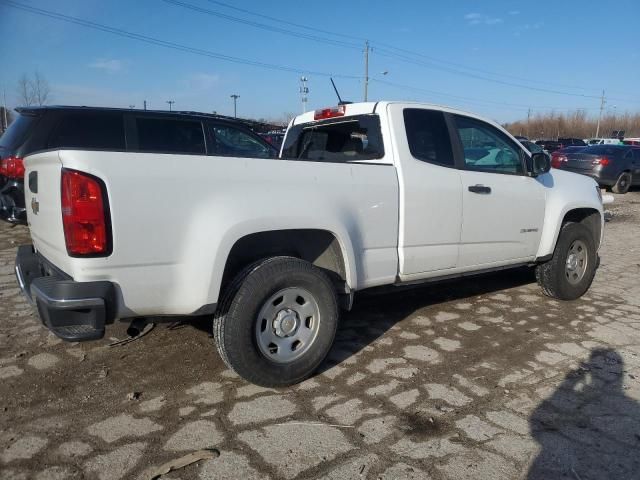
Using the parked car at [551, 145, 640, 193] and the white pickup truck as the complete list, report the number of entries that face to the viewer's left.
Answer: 0

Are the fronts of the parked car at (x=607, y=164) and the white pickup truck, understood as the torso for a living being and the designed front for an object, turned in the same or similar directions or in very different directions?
same or similar directions

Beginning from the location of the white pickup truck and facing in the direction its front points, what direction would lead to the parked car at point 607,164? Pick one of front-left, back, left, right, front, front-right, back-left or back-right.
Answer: front

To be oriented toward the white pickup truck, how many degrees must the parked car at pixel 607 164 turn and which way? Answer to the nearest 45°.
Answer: approximately 135° to its right

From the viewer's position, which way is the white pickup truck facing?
facing away from the viewer and to the right of the viewer

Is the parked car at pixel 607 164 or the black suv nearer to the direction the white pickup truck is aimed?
the parked car

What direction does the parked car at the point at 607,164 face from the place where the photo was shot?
facing away from the viewer and to the right of the viewer

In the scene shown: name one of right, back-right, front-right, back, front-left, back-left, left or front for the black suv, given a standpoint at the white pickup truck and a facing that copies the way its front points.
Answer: left
